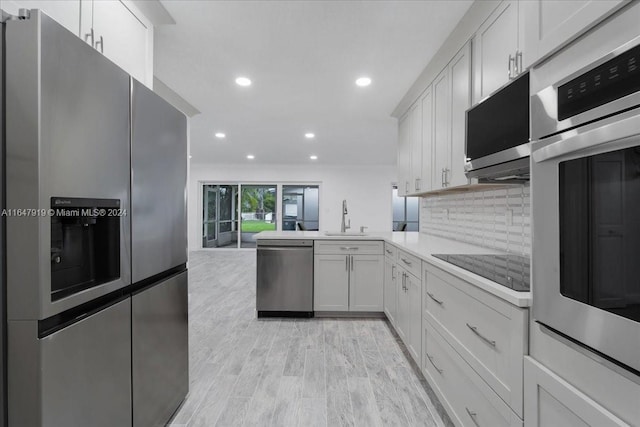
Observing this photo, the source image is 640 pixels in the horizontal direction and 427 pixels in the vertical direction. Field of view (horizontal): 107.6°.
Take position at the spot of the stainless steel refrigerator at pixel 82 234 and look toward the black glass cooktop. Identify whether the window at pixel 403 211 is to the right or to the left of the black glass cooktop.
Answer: left

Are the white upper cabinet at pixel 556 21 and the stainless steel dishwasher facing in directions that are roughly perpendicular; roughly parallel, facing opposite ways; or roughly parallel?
roughly perpendicular

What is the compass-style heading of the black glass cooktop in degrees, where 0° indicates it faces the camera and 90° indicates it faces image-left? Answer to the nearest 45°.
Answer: approximately 45°

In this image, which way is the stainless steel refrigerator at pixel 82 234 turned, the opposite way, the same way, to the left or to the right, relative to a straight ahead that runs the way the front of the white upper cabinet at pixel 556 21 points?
the opposite way

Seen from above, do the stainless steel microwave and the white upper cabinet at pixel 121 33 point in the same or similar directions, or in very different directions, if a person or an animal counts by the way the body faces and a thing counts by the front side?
very different directions

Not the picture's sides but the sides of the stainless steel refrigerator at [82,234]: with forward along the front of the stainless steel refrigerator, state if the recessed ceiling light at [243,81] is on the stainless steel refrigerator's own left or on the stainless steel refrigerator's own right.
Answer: on the stainless steel refrigerator's own left

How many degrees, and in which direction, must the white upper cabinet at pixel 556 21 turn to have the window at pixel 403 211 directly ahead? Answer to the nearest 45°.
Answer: approximately 90° to its right

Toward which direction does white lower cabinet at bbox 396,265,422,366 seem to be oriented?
to the viewer's left
